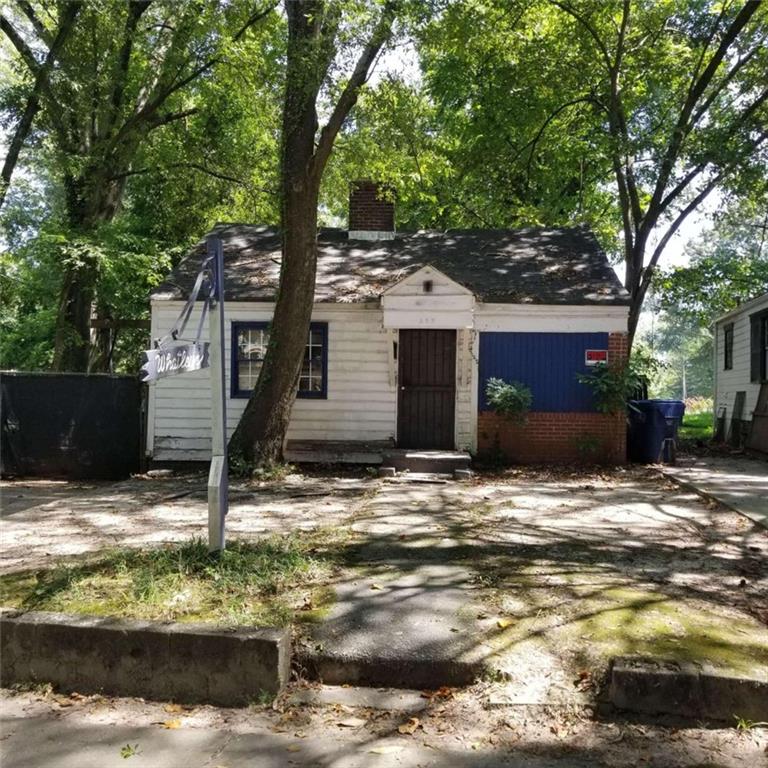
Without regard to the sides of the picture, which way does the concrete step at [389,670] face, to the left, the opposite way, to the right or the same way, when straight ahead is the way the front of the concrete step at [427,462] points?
the same way

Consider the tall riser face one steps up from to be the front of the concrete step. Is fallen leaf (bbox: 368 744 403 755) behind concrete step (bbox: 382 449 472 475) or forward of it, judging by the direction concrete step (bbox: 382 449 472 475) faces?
forward

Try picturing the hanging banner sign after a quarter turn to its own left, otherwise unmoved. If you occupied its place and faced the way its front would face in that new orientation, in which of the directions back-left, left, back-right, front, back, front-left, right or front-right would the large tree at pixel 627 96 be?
front-left

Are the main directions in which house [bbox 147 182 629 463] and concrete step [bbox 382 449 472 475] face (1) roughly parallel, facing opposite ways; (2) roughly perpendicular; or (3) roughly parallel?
roughly parallel

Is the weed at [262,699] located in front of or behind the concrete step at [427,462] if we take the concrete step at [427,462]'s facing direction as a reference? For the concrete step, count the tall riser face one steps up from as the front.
in front

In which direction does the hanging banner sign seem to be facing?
toward the camera

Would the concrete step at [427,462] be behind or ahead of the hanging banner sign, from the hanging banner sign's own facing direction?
behind

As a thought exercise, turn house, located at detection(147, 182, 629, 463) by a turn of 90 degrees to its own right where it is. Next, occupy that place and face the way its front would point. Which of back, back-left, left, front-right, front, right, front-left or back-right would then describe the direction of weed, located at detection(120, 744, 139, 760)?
left

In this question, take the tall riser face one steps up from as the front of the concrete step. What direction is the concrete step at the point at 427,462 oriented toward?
toward the camera

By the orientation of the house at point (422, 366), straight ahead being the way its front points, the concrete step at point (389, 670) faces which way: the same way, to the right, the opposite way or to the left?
the same way

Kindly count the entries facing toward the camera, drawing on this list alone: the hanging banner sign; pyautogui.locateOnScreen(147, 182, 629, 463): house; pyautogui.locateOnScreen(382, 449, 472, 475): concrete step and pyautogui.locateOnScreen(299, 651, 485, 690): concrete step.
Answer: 4

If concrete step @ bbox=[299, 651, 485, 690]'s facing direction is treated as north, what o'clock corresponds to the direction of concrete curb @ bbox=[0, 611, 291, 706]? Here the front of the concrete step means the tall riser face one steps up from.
The concrete curb is roughly at 3 o'clock from the concrete step.

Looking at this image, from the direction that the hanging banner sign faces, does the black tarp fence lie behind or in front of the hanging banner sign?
behind

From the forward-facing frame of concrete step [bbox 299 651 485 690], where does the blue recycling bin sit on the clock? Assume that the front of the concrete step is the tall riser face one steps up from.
The blue recycling bin is roughly at 7 o'clock from the concrete step.

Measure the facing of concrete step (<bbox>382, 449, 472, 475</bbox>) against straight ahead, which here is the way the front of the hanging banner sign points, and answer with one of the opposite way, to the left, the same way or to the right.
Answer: the same way

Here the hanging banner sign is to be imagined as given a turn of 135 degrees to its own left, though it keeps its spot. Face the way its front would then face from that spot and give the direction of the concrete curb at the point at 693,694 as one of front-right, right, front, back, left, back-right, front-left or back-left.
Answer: right

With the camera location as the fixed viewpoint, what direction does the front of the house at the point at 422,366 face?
facing the viewer
